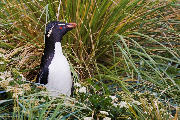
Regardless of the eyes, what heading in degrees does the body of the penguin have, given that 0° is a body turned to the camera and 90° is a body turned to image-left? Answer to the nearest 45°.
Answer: approximately 270°
